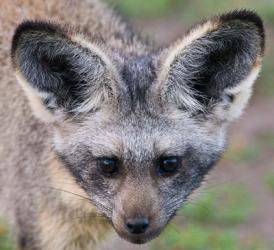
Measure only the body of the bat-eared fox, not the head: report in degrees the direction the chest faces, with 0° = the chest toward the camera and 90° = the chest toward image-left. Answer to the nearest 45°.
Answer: approximately 315°
